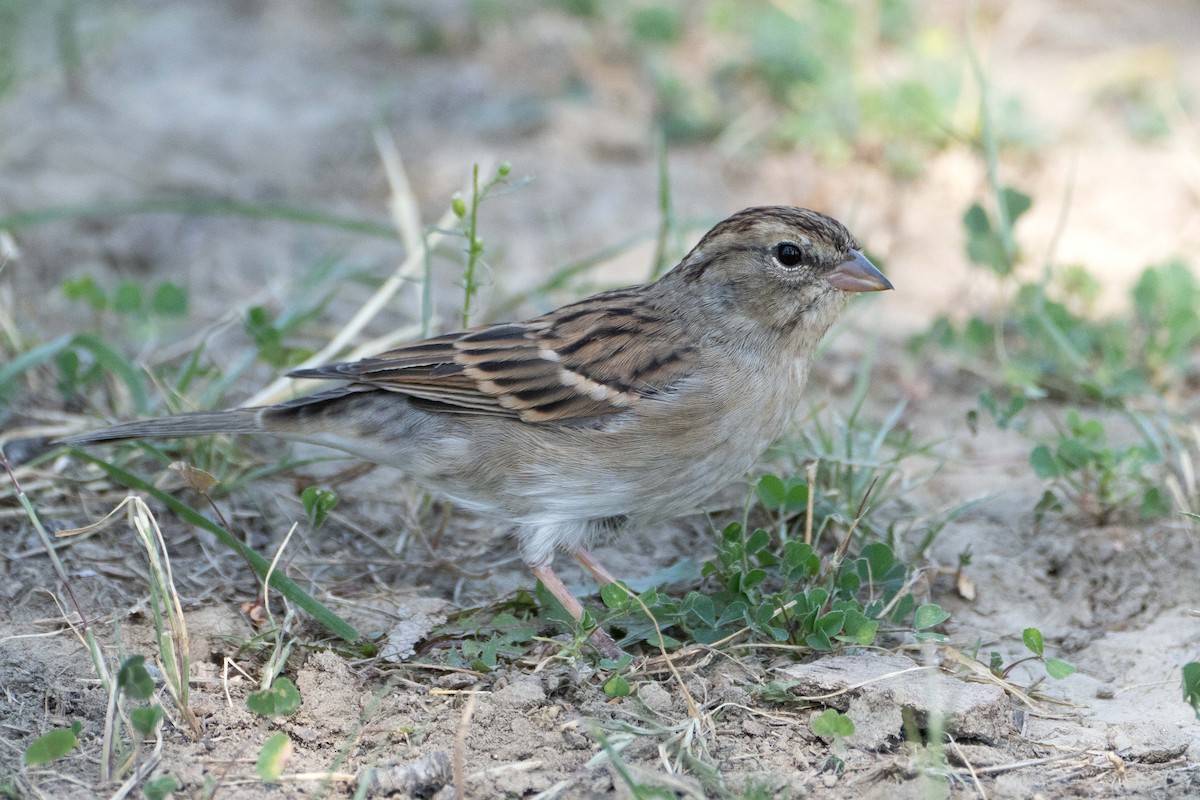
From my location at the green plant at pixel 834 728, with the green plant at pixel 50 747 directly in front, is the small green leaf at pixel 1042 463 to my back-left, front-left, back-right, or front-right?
back-right

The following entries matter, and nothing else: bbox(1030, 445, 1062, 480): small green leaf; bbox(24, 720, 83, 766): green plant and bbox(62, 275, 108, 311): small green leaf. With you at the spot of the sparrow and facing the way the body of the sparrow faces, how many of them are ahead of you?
1

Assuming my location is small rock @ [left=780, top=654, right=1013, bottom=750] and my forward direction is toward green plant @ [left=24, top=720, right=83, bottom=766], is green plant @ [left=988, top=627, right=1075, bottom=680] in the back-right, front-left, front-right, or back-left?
back-right

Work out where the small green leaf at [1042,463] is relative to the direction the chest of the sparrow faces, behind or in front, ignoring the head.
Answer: in front

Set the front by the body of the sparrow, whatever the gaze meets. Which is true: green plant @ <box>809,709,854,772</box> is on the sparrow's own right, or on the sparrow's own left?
on the sparrow's own right

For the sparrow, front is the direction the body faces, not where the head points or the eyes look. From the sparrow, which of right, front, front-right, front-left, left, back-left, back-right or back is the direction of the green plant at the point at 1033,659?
front-right

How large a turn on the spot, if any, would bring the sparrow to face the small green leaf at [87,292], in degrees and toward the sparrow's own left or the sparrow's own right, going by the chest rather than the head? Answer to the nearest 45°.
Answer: approximately 135° to the sparrow's own left

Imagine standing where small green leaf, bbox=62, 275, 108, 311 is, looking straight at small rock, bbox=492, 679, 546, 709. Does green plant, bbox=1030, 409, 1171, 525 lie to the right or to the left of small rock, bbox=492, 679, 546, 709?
left

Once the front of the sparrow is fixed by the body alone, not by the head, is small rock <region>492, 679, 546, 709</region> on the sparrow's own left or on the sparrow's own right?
on the sparrow's own right

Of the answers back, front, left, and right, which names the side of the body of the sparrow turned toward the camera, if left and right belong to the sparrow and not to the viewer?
right
